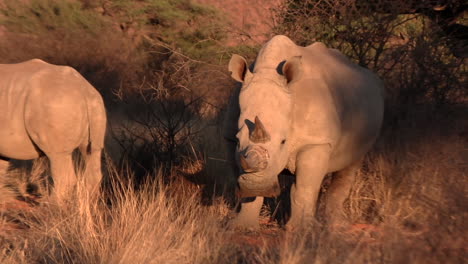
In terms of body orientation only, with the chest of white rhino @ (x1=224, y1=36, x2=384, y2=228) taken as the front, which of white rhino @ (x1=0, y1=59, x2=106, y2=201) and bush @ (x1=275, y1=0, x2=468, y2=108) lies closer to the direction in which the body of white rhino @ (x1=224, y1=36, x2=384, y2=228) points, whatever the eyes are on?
the white rhino

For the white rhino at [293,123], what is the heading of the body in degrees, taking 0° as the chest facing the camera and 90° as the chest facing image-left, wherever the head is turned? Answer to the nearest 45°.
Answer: approximately 45°

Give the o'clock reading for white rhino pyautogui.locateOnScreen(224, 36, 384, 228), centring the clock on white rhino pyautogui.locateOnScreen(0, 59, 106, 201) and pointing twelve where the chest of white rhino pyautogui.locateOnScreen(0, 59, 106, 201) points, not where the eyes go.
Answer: white rhino pyautogui.locateOnScreen(224, 36, 384, 228) is roughly at 6 o'clock from white rhino pyautogui.locateOnScreen(0, 59, 106, 201).

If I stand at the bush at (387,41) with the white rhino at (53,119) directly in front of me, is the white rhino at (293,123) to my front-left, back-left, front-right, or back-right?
front-left

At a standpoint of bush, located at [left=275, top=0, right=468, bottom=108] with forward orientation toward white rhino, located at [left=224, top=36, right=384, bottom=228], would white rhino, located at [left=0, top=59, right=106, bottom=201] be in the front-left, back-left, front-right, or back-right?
front-right

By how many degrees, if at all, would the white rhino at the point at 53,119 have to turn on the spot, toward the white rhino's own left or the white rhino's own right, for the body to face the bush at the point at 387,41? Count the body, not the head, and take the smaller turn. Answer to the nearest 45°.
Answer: approximately 135° to the white rhino's own right

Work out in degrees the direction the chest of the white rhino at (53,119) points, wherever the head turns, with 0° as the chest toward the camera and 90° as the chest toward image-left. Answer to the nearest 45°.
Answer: approximately 135°

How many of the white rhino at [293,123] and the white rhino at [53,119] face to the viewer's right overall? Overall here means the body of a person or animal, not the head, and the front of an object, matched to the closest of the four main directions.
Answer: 0

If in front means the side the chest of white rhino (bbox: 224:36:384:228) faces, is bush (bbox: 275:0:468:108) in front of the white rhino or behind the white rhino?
behind
